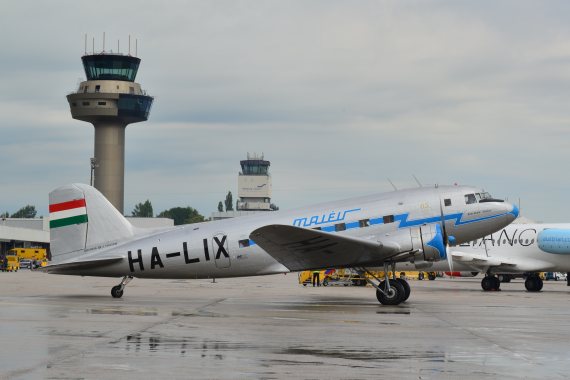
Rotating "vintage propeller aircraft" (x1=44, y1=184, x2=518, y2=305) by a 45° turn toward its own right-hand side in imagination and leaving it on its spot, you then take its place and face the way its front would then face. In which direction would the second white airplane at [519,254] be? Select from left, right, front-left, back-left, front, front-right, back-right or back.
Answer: left

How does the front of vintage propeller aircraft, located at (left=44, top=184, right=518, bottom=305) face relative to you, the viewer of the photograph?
facing to the right of the viewer
